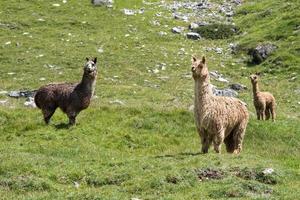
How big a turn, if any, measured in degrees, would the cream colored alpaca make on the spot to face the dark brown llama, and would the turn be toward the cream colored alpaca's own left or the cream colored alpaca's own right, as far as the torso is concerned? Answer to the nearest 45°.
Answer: approximately 90° to the cream colored alpaca's own right

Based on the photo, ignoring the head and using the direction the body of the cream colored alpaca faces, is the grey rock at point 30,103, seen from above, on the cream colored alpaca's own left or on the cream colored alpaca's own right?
on the cream colored alpaca's own right

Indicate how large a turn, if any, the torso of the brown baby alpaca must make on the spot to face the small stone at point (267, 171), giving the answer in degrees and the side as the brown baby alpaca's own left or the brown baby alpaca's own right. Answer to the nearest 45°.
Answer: approximately 45° to the brown baby alpaca's own left

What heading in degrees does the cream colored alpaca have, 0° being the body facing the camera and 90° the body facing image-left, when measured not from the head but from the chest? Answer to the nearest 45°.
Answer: approximately 45°

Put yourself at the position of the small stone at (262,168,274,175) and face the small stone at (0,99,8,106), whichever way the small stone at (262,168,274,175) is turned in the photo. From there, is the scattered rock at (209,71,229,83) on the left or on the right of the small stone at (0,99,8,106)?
right

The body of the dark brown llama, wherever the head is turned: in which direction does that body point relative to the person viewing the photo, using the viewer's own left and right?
facing to the right of the viewer

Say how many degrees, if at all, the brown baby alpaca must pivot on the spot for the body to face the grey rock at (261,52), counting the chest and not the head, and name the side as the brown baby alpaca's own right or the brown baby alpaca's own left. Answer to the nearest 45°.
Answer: approximately 135° to the brown baby alpaca's own right

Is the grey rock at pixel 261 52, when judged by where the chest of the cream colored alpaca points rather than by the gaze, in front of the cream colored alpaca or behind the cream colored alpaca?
behind

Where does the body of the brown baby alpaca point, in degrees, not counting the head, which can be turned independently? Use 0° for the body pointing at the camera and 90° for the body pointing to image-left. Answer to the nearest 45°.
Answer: approximately 45°

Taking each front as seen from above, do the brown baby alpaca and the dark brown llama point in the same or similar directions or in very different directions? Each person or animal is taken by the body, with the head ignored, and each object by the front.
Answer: very different directions

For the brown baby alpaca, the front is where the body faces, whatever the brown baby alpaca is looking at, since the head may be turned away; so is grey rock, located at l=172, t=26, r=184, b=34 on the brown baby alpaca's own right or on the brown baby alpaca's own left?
on the brown baby alpaca's own right

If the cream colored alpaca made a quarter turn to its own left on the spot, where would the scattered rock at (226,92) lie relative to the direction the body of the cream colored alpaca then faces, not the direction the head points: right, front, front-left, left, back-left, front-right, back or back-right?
back-left
